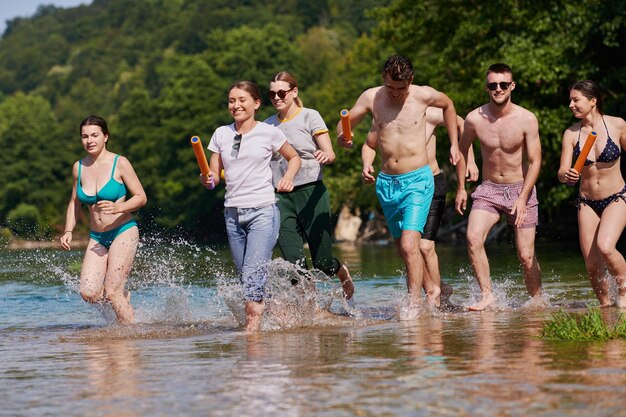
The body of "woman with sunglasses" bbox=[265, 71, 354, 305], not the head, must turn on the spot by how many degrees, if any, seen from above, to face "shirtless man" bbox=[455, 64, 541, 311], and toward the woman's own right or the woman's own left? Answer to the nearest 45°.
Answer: approximately 135° to the woman's own left

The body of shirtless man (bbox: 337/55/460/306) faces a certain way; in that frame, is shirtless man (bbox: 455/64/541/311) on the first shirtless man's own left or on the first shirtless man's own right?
on the first shirtless man's own left

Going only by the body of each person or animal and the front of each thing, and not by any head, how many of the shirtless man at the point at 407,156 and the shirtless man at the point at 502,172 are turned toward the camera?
2

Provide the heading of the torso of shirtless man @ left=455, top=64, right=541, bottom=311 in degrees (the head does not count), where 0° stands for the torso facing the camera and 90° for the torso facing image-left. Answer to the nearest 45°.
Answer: approximately 0°

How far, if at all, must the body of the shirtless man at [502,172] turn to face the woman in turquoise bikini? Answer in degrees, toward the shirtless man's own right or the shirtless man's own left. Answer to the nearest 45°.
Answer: approximately 90° to the shirtless man's own right

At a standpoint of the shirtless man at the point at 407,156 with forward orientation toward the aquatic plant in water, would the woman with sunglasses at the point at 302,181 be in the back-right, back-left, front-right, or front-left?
back-right

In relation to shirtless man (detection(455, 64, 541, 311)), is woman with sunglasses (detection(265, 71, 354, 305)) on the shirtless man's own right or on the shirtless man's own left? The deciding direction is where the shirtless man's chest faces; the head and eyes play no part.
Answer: on the shirtless man's own right

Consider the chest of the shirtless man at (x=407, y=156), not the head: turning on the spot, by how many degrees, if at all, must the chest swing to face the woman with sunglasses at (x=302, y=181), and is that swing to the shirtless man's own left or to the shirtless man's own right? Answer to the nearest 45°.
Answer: approximately 90° to the shirtless man's own right

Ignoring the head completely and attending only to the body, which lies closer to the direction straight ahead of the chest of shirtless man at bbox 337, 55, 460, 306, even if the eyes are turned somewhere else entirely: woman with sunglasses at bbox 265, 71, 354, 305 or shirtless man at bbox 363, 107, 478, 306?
the woman with sunglasses

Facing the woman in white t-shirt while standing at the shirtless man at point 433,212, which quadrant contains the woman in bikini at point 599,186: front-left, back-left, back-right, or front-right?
back-left

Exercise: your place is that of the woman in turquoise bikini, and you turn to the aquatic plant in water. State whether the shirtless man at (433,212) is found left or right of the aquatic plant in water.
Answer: left
